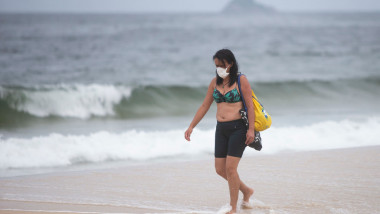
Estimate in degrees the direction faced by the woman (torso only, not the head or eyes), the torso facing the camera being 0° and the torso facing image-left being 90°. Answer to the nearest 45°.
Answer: approximately 45°
